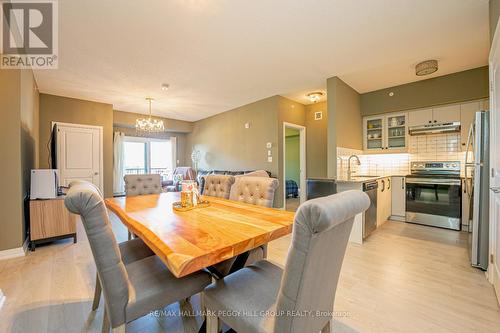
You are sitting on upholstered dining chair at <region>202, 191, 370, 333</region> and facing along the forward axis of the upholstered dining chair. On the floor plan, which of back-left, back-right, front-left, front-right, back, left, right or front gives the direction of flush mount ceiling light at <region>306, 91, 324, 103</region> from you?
front-right

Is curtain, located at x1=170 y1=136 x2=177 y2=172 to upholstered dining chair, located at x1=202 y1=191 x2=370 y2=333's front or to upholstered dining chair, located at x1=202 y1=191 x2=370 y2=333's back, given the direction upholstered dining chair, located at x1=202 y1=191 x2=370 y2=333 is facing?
to the front

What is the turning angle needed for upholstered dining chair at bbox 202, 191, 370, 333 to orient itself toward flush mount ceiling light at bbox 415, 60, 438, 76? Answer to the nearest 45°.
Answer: approximately 90° to its right

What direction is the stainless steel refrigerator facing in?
to the viewer's left

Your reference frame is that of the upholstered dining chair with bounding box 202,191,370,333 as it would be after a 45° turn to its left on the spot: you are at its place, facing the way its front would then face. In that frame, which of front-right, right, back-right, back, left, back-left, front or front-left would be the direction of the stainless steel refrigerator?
back-right

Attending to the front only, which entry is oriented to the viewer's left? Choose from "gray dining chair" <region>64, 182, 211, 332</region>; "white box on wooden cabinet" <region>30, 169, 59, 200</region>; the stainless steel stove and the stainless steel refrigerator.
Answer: the stainless steel refrigerator

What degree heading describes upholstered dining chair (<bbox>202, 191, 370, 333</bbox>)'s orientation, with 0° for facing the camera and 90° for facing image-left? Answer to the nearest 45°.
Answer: approximately 135°

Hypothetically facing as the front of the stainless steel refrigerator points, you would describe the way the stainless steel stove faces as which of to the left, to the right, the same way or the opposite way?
to the left

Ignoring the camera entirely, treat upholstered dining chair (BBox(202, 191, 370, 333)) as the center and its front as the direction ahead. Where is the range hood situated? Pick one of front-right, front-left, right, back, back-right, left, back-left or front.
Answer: right
